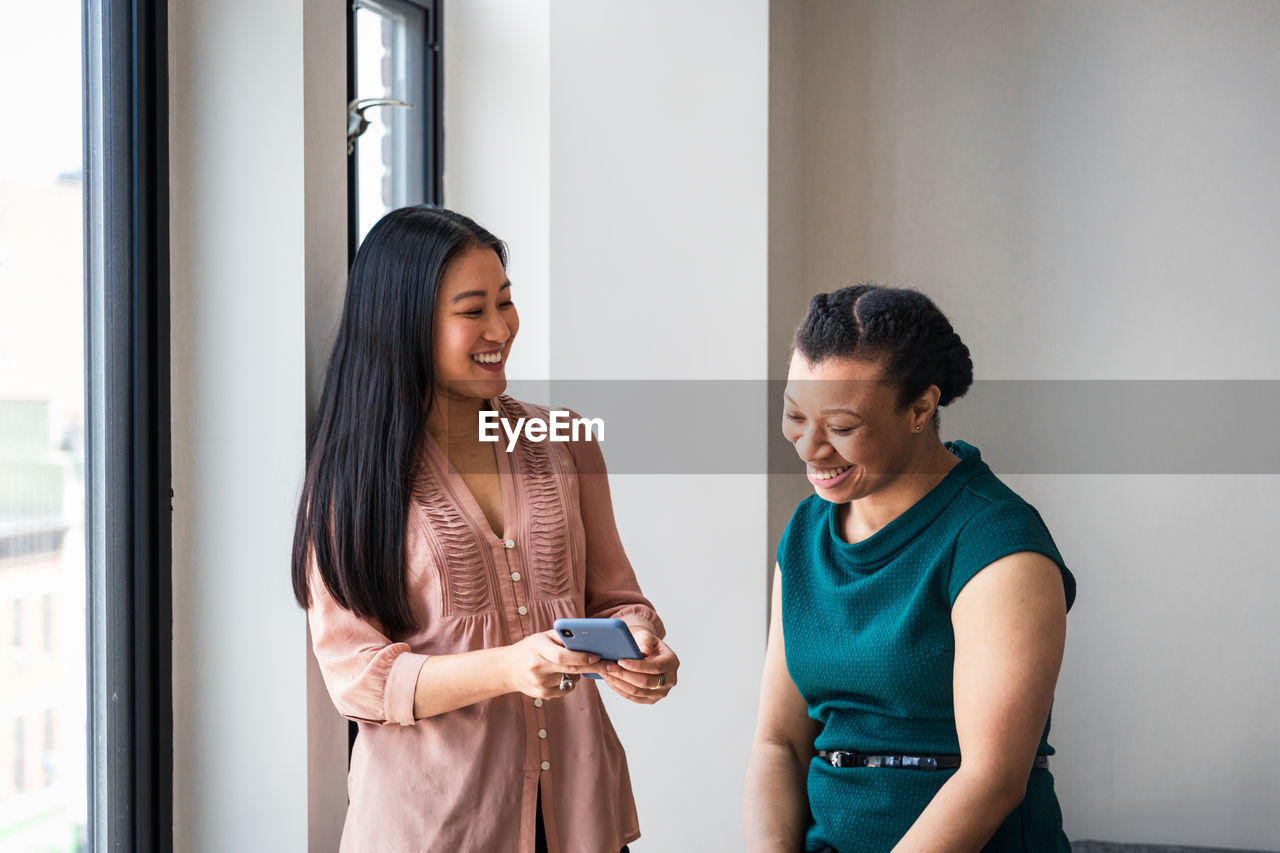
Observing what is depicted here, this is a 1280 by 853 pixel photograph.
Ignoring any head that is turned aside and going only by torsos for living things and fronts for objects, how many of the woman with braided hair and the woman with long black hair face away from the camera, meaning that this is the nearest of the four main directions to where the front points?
0

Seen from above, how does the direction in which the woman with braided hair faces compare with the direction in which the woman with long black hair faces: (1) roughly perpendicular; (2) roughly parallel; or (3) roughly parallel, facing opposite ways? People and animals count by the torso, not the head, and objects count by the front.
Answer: roughly perpendicular

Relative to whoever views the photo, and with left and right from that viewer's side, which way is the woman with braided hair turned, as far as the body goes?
facing the viewer and to the left of the viewer

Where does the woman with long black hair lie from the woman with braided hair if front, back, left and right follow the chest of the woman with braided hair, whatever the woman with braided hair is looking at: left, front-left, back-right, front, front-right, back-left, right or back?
front-right

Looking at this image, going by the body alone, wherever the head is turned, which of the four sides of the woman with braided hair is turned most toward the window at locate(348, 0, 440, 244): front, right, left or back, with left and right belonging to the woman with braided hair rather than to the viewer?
right

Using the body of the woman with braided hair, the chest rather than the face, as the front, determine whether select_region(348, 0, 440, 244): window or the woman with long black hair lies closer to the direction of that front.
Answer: the woman with long black hair

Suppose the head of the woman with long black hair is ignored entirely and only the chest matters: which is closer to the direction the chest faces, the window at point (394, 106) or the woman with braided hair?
the woman with braided hair

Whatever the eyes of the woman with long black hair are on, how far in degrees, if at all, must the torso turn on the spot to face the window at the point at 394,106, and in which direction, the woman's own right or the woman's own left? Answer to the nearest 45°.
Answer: approximately 135° to the woman's own left

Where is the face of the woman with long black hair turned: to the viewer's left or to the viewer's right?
to the viewer's right

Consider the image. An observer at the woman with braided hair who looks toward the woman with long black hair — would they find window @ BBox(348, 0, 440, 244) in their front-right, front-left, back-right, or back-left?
front-right

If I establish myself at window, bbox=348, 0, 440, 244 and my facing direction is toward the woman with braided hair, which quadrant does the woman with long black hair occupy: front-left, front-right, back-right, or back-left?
front-right

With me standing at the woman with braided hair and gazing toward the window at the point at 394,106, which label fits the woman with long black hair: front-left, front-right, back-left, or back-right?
front-left

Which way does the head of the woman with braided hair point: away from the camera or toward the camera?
toward the camera
